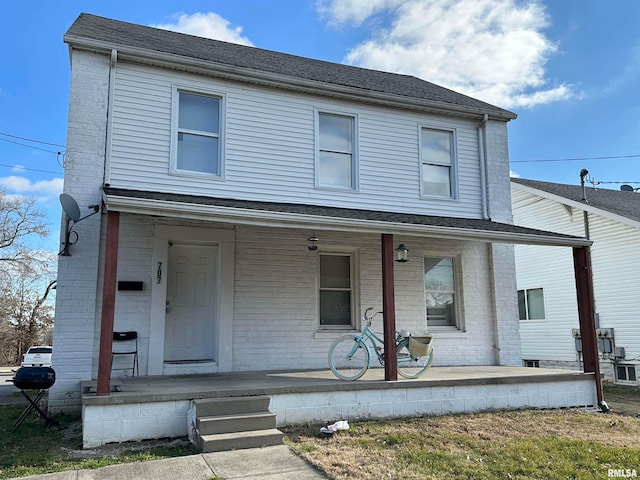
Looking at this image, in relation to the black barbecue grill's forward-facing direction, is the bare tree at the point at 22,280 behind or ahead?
behind

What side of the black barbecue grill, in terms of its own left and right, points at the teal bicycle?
left

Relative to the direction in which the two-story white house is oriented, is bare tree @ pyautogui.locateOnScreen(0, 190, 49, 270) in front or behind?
behind

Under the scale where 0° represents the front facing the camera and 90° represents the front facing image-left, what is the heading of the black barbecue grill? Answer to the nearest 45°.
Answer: approximately 0°

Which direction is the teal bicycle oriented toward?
to the viewer's left

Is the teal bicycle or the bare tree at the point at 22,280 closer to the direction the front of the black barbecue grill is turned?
the teal bicycle

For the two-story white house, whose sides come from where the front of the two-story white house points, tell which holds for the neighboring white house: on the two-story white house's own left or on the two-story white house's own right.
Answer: on the two-story white house's own left

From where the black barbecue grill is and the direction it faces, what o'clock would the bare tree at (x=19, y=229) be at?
The bare tree is roughly at 6 o'clock from the black barbecue grill.

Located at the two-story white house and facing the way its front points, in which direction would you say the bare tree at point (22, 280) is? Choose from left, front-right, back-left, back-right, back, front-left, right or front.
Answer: back-right
